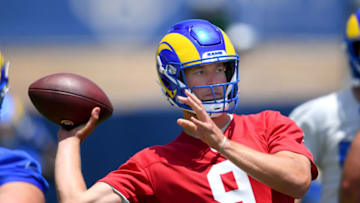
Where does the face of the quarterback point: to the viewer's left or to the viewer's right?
to the viewer's right

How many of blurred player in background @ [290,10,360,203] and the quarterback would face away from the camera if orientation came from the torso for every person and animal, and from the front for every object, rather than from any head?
0

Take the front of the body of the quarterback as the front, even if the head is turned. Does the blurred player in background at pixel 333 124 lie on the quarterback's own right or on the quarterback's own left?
on the quarterback's own left

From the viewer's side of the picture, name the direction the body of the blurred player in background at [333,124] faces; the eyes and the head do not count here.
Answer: toward the camera

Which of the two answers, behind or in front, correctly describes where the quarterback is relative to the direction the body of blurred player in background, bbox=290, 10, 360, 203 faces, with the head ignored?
in front

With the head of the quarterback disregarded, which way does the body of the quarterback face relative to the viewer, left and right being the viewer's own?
facing the viewer and to the right of the viewer
